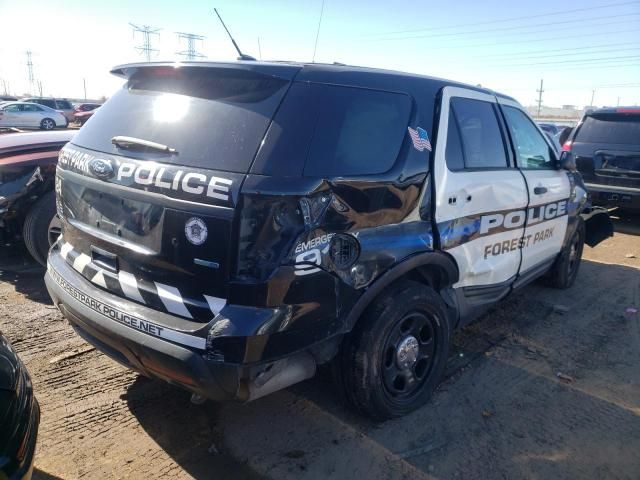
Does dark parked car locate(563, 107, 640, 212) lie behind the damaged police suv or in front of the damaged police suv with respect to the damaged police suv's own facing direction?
in front

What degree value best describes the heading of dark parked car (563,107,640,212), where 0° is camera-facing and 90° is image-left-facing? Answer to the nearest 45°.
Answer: approximately 180°

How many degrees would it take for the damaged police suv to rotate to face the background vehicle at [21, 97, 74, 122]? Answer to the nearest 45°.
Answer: approximately 90° to its left

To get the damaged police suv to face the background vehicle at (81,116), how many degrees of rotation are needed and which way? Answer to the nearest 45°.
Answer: approximately 90° to its left

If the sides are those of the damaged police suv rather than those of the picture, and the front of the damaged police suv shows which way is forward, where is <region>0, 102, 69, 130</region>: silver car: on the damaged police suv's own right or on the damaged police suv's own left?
on the damaged police suv's own left

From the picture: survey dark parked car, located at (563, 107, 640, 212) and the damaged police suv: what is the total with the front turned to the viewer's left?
0

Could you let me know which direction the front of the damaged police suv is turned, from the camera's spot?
facing away from the viewer and to the right of the viewer

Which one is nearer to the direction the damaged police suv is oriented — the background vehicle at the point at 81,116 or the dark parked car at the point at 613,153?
the dark parked car

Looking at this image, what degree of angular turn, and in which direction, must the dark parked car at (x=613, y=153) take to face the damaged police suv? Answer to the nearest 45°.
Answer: approximately 180°
